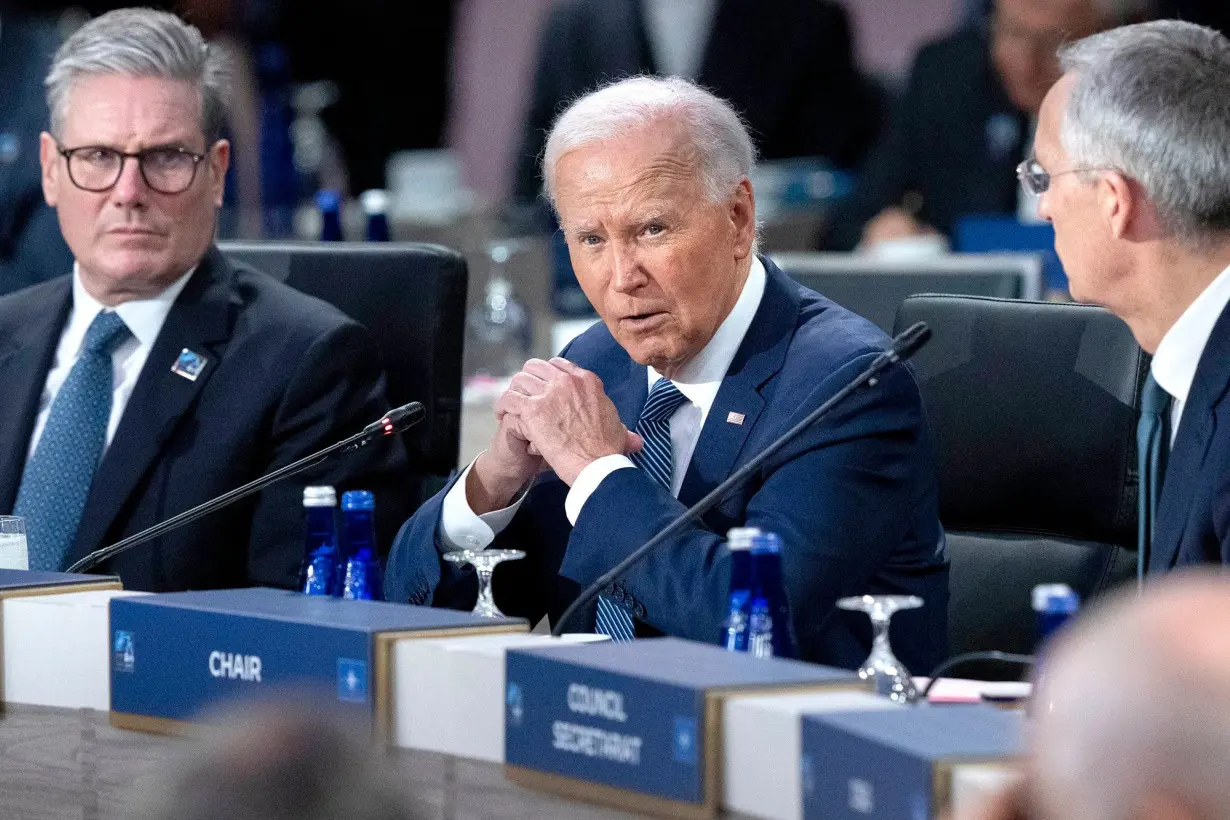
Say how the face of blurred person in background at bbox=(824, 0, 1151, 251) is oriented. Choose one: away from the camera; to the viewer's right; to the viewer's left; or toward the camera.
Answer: toward the camera

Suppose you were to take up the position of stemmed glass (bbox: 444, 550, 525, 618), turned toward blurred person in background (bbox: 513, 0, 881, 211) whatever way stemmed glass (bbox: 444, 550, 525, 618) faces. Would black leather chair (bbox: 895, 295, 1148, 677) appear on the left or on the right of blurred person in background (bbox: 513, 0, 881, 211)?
right

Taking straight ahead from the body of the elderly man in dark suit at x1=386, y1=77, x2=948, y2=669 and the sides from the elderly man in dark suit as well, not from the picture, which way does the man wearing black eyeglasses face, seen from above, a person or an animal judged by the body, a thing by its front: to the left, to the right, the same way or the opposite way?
the same way

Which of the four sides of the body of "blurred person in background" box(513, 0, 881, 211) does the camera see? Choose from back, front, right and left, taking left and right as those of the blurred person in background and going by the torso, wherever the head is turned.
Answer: front

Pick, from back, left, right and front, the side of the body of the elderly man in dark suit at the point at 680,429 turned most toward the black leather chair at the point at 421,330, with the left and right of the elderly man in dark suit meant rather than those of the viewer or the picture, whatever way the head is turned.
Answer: right

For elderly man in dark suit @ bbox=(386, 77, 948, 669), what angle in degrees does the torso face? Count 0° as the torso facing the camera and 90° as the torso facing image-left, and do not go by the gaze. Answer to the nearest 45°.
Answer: approximately 45°

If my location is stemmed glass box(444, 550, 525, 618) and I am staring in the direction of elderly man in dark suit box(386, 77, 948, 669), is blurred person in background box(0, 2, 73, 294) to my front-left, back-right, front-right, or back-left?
front-left

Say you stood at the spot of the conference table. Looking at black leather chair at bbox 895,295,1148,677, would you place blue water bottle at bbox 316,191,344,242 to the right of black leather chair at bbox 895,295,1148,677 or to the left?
left

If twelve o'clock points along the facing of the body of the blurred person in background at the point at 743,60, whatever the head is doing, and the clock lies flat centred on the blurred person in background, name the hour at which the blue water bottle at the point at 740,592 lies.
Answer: The blue water bottle is roughly at 12 o'clock from the blurred person in background.

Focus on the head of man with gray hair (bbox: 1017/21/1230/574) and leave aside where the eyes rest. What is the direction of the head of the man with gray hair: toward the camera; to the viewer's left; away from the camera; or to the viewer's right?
to the viewer's left

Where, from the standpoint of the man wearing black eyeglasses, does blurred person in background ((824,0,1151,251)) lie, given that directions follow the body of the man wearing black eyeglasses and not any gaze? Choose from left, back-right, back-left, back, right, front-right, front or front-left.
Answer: back

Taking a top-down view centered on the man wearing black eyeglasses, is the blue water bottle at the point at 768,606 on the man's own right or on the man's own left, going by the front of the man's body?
on the man's own left

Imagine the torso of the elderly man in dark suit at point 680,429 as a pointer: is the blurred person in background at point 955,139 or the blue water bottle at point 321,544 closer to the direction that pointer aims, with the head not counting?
the blue water bottle

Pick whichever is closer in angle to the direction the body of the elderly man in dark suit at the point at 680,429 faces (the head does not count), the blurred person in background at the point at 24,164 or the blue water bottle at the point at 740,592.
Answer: the blue water bottle

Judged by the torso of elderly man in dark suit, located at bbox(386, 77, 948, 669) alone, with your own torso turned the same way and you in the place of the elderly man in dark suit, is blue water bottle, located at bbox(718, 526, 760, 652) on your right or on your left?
on your left

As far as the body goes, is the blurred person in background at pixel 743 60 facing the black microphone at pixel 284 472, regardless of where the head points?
yes

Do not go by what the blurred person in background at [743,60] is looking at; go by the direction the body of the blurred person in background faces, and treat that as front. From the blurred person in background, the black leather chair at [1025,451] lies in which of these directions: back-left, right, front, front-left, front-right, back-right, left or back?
front

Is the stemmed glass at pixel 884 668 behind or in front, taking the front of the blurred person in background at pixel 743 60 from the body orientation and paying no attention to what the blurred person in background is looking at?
in front
